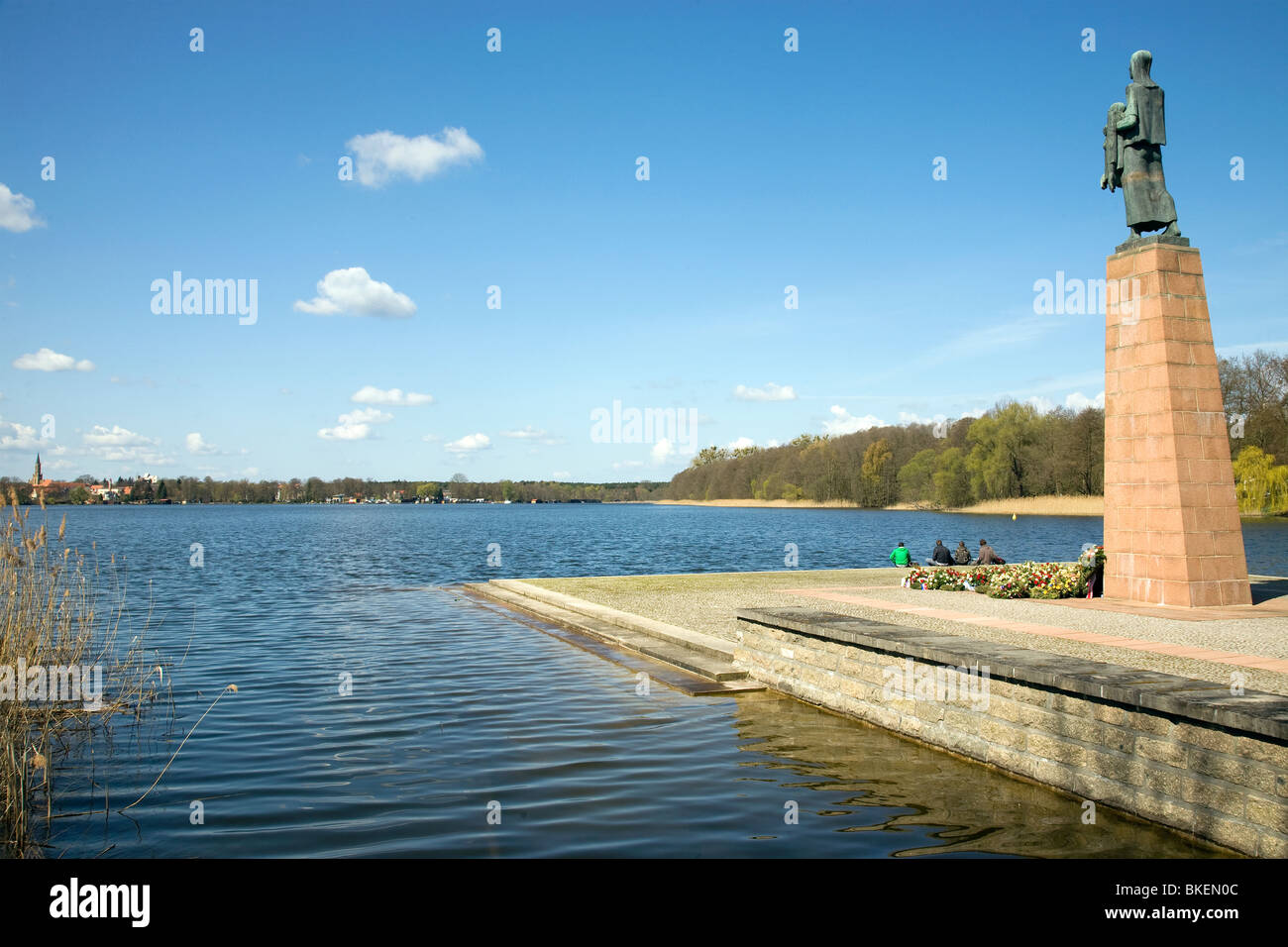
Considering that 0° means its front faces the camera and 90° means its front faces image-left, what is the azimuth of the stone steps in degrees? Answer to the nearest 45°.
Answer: approximately 45°

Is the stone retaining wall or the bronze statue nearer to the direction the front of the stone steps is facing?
the stone retaining wall

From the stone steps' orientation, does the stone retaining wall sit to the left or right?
on its left

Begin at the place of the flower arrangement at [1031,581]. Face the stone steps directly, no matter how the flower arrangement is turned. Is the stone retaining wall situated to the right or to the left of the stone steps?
left

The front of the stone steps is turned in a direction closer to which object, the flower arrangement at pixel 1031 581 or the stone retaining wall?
the stone retaining wall
